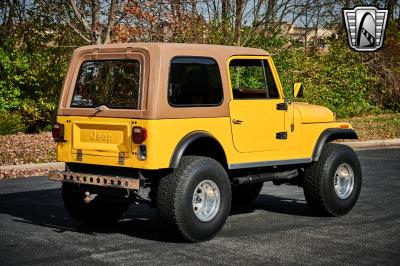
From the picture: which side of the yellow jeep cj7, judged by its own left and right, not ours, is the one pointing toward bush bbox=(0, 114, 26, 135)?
left

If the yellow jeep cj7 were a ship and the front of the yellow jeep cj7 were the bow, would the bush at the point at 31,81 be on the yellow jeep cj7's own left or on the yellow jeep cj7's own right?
on the yellow jeep cj7's own left

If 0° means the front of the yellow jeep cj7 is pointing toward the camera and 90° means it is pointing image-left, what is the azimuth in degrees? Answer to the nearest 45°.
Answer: approximately 225°
